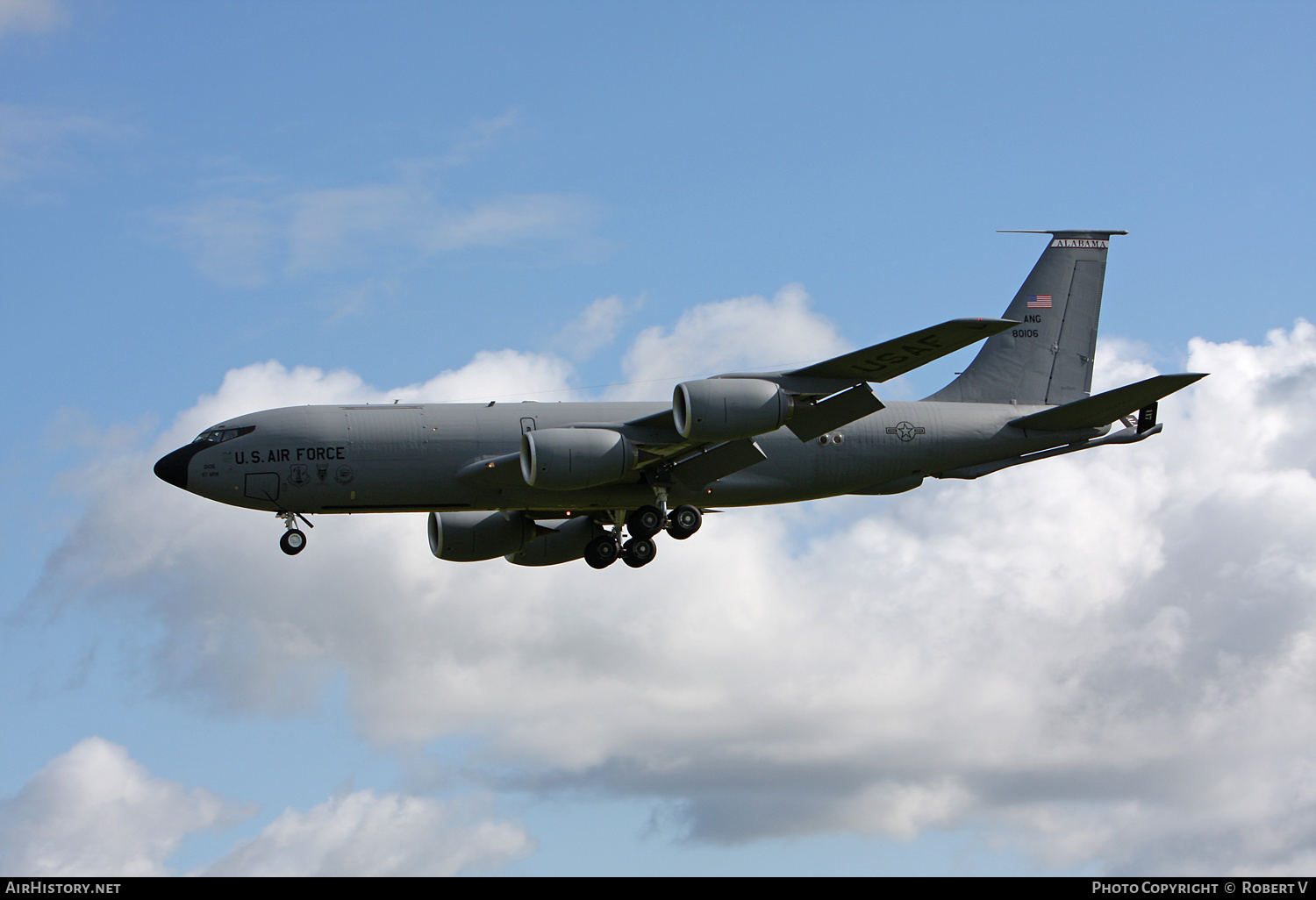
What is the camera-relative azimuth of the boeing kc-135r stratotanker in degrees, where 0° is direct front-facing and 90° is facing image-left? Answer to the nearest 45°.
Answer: approximately 90°
